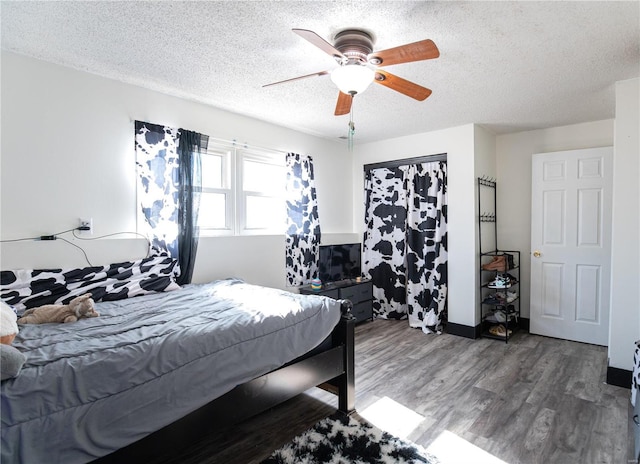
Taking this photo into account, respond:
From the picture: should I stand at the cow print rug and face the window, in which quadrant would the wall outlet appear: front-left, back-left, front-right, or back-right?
front-left

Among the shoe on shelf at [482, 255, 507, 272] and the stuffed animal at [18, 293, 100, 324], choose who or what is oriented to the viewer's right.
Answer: the stuffed animal

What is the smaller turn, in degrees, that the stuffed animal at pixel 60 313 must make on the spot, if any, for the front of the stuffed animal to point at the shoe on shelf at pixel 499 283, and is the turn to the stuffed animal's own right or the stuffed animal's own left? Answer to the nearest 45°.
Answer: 0° — it already faces it

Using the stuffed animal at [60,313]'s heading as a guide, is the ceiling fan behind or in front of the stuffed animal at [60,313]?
in front

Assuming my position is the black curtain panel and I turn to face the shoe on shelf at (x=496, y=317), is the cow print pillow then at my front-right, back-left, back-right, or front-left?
back-right

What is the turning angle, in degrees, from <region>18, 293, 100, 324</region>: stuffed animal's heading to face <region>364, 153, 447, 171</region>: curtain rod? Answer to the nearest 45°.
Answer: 0° — it already faces it

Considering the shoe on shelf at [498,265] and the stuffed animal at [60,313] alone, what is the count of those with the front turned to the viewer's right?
1

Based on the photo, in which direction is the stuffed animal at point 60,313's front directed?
to the viewer's right

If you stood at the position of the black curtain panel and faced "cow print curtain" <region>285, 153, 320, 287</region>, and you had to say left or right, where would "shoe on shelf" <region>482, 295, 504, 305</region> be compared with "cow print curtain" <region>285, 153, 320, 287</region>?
right

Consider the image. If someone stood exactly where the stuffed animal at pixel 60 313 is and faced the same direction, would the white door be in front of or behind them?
in front

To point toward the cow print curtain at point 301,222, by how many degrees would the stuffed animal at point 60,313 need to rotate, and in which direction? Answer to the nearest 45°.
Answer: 0° — it already faces it

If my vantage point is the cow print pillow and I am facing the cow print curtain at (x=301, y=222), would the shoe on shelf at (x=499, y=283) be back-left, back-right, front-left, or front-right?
front-right
